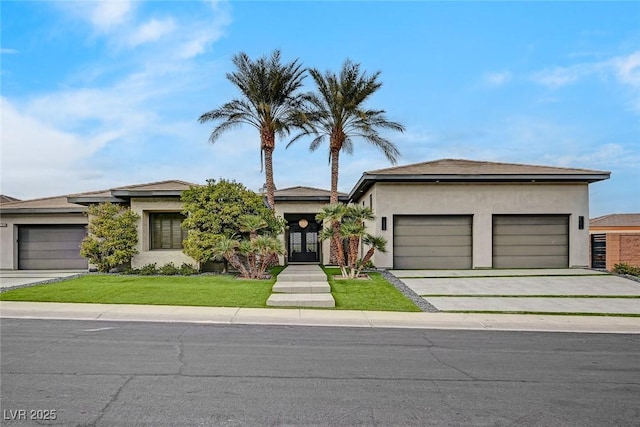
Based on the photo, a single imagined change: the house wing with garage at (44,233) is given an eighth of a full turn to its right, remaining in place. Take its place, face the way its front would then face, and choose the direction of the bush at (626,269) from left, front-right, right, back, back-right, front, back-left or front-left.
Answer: left

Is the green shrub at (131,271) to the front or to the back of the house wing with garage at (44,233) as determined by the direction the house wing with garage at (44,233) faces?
to the front

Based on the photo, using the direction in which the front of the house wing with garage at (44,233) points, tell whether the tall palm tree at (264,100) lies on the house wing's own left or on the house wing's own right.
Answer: on the house wing's own left

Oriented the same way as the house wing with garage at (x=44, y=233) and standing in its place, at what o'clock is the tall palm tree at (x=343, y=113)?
The tall palm tree is roughly at 10 o'clock from the house wing with garage.

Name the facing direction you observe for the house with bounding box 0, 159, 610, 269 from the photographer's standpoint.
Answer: facing the viewer

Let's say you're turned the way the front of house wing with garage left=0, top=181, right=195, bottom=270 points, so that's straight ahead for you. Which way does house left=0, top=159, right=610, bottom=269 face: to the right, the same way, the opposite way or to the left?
the same way

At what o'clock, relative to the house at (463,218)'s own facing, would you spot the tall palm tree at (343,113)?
The tall palm tree is roughly at 3 o'clock from the house.

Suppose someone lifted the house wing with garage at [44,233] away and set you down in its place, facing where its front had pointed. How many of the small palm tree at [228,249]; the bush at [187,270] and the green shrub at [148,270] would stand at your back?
0

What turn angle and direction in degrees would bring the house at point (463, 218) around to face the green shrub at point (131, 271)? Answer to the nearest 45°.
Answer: approximately 90° to its right

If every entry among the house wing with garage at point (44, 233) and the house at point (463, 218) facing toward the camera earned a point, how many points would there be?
2
